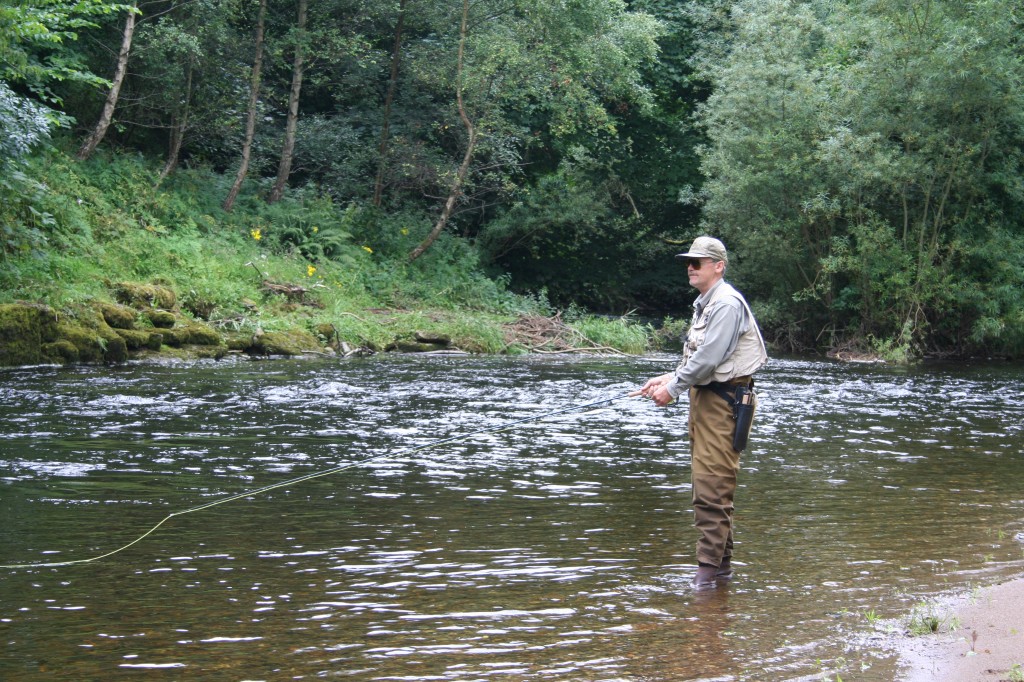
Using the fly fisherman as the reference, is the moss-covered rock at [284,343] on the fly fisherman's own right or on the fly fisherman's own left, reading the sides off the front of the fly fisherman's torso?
on the fly fisherman's own right

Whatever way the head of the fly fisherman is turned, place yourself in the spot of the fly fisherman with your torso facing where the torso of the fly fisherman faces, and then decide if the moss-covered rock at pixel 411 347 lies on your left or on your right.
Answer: on your right

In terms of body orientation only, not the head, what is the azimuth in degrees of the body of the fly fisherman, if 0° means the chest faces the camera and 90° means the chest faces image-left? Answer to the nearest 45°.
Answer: approximately 90°

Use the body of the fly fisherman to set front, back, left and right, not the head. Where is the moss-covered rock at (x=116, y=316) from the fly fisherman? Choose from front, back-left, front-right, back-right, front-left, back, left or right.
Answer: front-right

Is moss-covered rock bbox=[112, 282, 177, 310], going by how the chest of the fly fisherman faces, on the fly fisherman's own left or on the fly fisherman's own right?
on the fly fisherman's own right

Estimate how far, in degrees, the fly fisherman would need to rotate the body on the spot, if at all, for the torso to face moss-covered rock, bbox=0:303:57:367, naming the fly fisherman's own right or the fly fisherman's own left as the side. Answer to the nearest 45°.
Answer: approximately 45° to the fly fisherman's own right

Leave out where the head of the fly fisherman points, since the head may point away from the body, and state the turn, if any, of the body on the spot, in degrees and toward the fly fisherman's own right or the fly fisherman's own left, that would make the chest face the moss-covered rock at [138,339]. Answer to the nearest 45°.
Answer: approximately 45° to the fly fisherman's own right

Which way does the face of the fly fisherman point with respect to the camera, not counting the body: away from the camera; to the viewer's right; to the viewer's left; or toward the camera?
to the viewer's left
